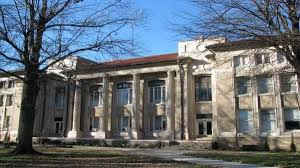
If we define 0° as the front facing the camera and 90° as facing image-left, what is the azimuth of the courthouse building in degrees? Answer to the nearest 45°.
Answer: approximately 45°
